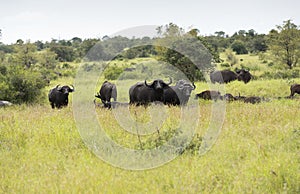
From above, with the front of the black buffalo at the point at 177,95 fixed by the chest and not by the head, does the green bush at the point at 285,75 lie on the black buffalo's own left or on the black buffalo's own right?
on the black buffalo's own left

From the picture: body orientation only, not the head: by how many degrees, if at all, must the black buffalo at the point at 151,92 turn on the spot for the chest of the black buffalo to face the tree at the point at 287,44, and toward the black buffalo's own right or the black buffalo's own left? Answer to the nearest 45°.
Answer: approximately 90° to the black buffalo's own left

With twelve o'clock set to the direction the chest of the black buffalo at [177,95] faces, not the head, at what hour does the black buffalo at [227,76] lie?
the black buffalo at [227,76] is roughly at 8 o'clock from the black buffalo at [177,95].

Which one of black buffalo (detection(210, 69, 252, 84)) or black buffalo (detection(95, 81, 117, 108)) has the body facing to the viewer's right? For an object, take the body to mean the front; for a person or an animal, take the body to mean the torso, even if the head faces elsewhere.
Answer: black buffalo (detection(210, 69, 252, 84))

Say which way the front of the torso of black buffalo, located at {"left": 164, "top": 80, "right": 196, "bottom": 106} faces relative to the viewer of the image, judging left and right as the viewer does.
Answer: facing the viewer and to the right of the viewer

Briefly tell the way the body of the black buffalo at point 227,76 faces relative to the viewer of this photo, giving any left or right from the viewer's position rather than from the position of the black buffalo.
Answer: facing to the right of the viewer

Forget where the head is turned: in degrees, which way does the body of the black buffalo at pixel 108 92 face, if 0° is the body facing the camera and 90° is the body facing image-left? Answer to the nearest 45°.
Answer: approximately 45°

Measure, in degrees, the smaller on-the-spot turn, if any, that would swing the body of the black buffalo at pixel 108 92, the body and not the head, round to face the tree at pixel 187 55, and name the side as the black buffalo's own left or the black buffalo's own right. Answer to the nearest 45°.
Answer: approximately 180°

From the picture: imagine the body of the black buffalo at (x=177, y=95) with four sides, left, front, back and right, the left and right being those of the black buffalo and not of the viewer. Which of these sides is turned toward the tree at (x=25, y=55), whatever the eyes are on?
back

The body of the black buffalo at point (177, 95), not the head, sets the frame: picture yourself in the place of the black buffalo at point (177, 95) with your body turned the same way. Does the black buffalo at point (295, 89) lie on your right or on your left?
on your left

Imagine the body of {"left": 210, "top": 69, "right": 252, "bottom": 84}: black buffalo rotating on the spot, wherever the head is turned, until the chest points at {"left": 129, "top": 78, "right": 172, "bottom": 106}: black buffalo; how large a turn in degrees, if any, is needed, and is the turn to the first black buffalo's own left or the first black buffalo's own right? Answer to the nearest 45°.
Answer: approximately 90° to the first black buffalo's own right
